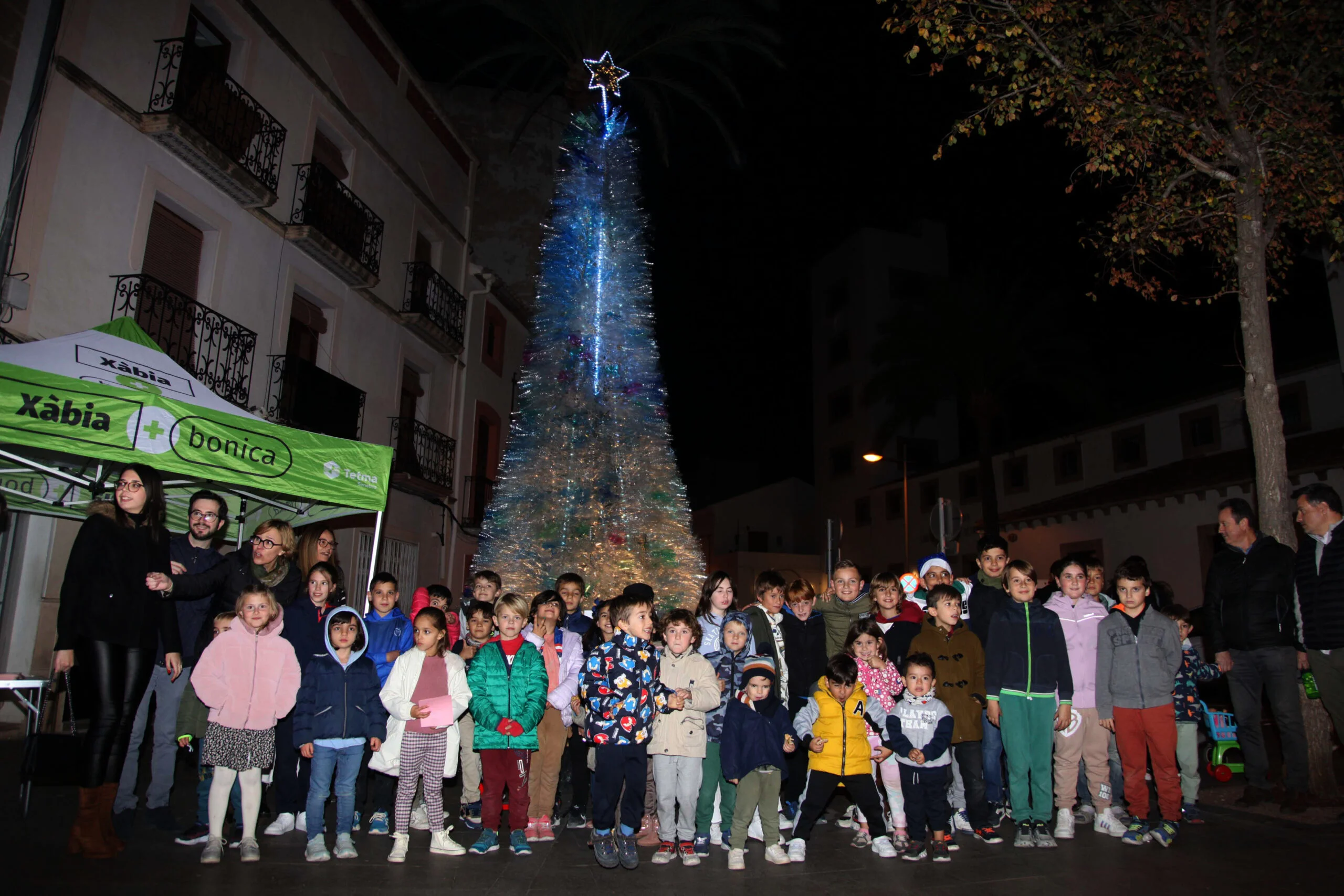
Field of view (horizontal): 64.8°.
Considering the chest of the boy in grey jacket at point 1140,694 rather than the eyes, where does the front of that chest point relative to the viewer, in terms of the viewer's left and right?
facing the viewer

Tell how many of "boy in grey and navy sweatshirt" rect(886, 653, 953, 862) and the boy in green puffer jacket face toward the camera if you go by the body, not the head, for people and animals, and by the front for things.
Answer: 2

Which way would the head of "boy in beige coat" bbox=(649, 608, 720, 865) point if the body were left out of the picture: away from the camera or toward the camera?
toward the camera

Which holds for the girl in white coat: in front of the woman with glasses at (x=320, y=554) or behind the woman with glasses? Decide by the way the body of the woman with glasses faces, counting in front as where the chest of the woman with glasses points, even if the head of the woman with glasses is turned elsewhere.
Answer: in front

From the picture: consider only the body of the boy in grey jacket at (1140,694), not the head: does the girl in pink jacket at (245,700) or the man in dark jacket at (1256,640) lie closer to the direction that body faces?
the girl in pink jacket

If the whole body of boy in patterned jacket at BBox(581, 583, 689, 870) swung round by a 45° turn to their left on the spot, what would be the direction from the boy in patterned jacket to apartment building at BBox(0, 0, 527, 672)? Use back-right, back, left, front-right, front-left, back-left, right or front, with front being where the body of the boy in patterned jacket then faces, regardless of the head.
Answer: back-left

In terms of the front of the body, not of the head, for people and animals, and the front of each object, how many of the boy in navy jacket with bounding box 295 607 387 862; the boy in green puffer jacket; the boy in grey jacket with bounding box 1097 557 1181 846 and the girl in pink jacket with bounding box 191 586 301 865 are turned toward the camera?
4

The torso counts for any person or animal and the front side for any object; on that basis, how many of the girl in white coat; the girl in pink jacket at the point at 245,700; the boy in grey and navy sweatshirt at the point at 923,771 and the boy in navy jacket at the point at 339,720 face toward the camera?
4

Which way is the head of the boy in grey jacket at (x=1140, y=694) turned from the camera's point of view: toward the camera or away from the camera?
toward the camera

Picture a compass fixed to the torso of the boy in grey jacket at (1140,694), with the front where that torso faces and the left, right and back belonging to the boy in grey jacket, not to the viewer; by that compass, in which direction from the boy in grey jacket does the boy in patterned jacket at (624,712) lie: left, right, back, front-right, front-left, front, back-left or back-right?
front-right
